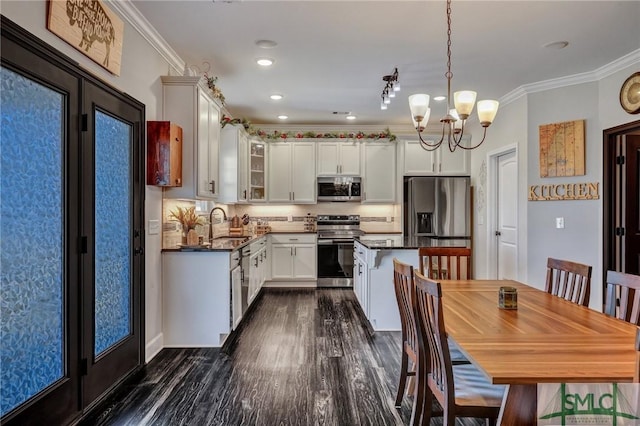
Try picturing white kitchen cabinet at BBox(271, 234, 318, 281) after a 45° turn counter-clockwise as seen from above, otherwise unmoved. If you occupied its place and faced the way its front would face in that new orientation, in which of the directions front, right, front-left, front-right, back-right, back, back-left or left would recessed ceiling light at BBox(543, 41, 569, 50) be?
front

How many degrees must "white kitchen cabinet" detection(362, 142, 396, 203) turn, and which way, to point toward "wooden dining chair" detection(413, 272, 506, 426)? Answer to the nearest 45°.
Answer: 0° — it already faces it

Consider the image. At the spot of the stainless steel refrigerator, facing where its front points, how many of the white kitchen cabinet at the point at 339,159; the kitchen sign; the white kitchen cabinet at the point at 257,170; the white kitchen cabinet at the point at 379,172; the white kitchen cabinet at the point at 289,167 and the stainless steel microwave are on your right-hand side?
5

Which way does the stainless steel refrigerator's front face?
toward the camera

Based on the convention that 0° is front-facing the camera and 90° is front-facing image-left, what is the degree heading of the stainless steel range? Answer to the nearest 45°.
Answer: approximately 0°

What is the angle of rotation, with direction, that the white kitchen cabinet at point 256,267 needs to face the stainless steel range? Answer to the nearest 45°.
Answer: approximately 45° to its left

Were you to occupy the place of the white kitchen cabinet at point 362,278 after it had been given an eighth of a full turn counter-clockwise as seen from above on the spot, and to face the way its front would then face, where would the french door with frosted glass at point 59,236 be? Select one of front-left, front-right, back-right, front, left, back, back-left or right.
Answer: front

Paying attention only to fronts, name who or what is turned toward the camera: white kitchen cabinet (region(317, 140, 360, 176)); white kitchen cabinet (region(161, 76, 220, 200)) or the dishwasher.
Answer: white kitchen cabinet (region(317, 140, 360, 176))

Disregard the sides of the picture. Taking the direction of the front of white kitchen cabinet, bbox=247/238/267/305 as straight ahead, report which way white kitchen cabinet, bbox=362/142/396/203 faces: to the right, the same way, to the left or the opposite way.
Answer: to the right

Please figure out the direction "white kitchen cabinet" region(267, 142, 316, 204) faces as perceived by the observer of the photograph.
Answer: facing the viewer

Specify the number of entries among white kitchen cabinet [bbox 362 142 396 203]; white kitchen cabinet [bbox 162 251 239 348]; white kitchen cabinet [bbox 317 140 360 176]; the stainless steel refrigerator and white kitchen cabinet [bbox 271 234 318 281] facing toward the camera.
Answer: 4

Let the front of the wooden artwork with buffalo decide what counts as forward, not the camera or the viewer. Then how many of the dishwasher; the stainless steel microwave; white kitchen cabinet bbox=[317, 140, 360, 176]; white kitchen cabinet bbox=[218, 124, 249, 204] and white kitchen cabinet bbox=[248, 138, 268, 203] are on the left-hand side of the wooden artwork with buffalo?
5

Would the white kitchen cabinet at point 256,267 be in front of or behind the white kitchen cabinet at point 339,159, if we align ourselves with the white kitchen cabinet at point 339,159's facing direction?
in front

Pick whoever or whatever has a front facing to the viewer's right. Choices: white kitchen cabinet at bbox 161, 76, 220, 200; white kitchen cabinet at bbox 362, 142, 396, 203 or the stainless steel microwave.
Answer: white kitchen cabinet at bbox 161, 76, 220, 200

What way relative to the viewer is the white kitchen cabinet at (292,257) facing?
toward the camera
